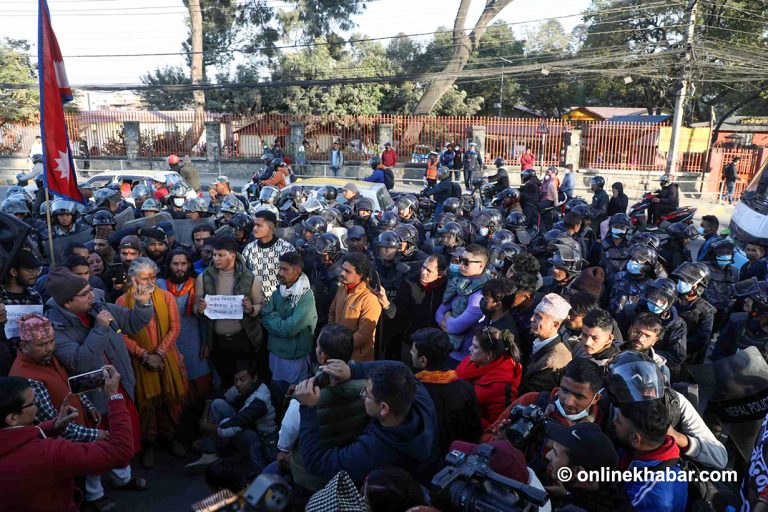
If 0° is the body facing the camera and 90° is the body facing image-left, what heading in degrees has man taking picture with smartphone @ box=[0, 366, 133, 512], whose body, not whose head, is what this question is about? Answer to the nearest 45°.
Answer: approximately 225°

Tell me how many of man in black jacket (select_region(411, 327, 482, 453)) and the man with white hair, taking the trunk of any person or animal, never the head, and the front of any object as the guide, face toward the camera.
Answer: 1

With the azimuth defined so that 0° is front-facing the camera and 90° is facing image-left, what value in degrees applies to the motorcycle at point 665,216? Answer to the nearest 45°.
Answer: approximately 90°

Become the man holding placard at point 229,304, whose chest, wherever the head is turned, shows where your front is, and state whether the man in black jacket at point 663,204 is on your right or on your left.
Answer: on your left

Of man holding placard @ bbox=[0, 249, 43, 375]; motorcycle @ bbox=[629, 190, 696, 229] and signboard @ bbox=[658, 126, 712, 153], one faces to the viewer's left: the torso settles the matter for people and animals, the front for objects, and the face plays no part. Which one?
the motorcycle

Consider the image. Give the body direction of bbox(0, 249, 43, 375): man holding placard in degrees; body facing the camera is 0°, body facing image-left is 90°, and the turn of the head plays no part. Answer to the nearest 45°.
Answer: approximately 315°

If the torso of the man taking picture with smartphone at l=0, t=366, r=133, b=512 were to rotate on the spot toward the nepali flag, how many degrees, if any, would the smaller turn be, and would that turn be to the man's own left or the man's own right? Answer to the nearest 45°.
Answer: approximately 45° to the man's own left
